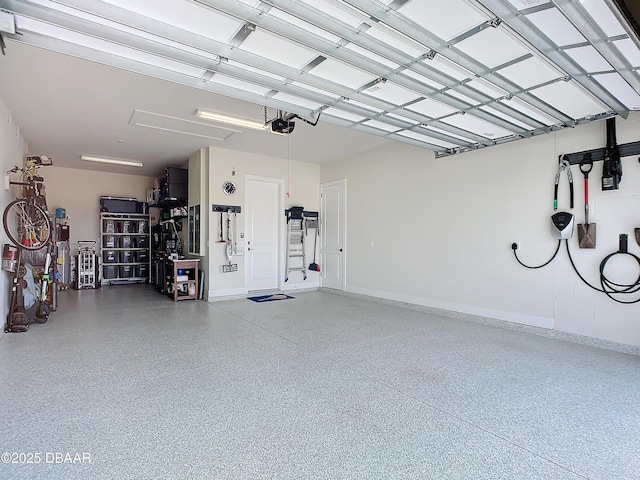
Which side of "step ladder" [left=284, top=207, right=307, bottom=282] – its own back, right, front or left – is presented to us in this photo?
front

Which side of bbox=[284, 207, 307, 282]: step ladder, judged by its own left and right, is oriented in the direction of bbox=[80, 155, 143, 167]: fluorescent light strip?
right

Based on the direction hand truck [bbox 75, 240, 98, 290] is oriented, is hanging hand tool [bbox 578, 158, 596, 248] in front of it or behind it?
in front

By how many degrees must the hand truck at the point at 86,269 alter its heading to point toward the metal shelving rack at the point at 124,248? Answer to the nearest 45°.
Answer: approximately 135° to its left

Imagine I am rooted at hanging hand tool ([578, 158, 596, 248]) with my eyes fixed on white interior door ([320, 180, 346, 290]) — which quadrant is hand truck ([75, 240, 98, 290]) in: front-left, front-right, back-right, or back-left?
front-left

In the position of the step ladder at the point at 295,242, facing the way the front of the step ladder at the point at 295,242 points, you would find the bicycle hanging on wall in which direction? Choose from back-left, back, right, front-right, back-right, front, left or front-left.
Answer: front-right

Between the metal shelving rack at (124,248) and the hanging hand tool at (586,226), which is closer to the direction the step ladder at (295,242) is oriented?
the hanging hand tool

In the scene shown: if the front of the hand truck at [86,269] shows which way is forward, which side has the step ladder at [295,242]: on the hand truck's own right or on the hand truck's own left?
on the hand truck's own left

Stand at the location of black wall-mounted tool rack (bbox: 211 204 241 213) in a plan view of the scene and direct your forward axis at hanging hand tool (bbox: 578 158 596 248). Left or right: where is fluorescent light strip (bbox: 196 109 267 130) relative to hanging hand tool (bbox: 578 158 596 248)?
right

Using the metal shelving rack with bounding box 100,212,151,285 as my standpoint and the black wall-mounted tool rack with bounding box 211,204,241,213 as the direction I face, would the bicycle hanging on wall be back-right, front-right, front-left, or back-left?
front-right

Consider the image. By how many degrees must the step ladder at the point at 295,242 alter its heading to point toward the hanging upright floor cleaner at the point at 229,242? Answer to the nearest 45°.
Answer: approximately 45° to its right

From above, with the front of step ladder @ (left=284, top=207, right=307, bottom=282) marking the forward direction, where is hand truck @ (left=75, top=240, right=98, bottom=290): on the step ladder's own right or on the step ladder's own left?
on the step ladder's own right

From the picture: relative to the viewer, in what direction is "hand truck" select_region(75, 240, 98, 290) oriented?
toward the camera

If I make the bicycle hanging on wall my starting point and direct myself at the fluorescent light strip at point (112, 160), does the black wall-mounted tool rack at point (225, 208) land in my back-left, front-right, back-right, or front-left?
front-right

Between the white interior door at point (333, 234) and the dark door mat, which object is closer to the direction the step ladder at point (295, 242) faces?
the dark door mat
